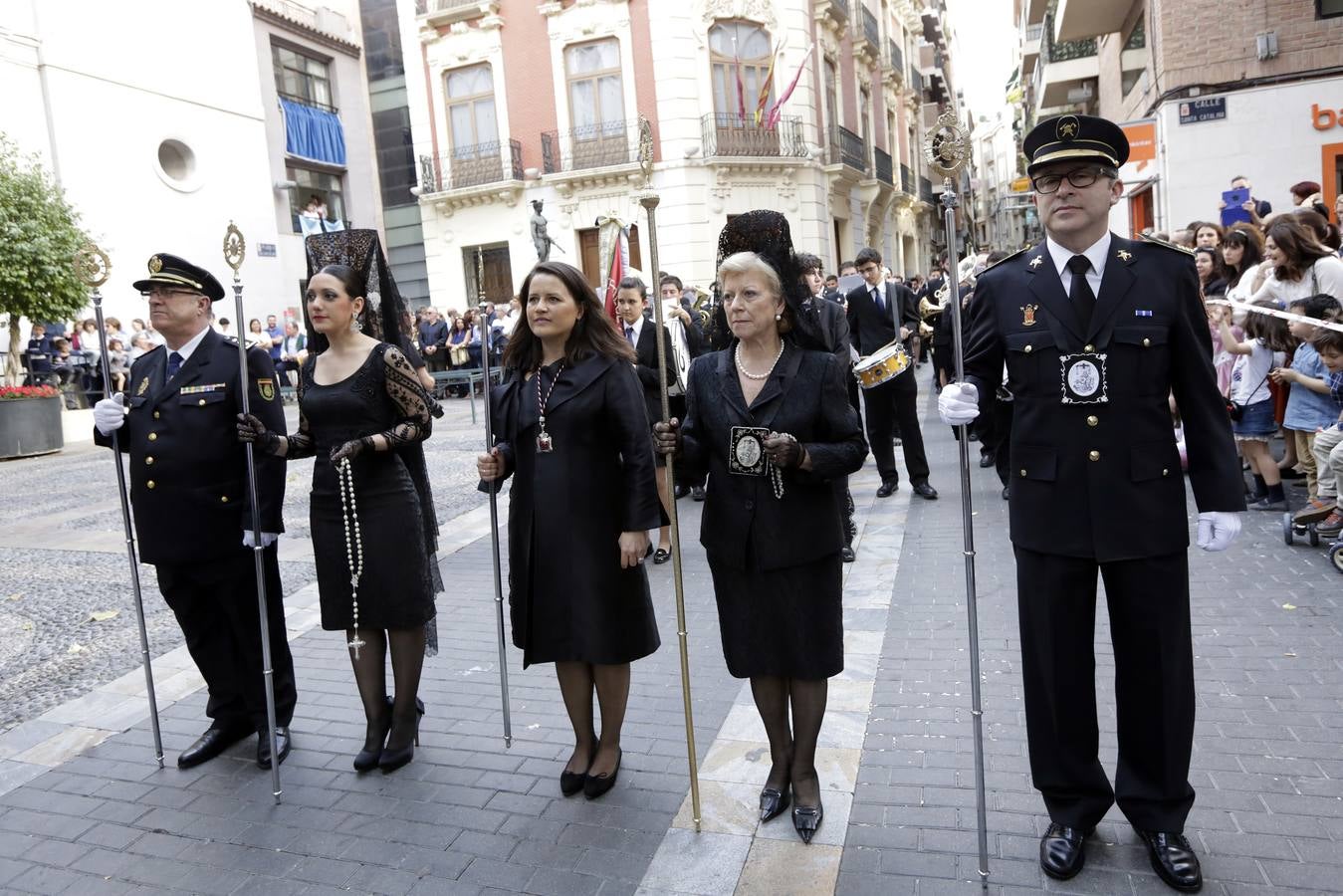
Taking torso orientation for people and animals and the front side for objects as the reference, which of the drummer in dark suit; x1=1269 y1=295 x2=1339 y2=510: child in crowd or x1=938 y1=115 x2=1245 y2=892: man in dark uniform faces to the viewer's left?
the child in crowd

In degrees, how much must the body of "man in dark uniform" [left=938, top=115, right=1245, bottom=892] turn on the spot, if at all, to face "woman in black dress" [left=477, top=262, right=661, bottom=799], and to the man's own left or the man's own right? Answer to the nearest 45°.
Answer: approximately 90° to the man's own right

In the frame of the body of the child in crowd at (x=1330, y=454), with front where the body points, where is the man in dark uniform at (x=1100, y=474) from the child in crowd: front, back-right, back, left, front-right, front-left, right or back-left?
front-left

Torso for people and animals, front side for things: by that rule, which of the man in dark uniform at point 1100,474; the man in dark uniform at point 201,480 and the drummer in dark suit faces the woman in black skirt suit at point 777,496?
the drummer in dark suit

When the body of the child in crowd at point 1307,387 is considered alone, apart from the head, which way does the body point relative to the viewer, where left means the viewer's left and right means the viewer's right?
facing to the left of the viewer

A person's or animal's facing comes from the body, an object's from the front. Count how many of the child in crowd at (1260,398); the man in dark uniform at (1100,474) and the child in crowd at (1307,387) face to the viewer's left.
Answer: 2

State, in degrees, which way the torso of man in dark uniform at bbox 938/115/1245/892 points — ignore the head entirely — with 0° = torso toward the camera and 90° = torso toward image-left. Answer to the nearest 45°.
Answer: approximately 0°

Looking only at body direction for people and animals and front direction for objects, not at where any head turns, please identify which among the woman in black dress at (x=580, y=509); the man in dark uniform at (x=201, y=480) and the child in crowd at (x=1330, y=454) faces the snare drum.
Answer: the child in crowd

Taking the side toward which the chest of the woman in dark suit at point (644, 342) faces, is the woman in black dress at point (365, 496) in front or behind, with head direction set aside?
in front

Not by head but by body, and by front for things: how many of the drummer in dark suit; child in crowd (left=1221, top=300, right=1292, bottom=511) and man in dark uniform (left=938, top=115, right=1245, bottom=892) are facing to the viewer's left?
1

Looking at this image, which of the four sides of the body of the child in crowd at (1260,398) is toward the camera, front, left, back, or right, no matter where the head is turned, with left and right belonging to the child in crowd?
left

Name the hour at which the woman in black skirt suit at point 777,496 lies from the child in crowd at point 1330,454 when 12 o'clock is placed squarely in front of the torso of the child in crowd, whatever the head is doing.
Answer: The woman in black skirt suit is roughly at 11 o'clock from the child in crowd.

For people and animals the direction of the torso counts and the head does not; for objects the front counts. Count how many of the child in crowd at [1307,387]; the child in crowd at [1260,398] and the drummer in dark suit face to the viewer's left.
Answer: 2
